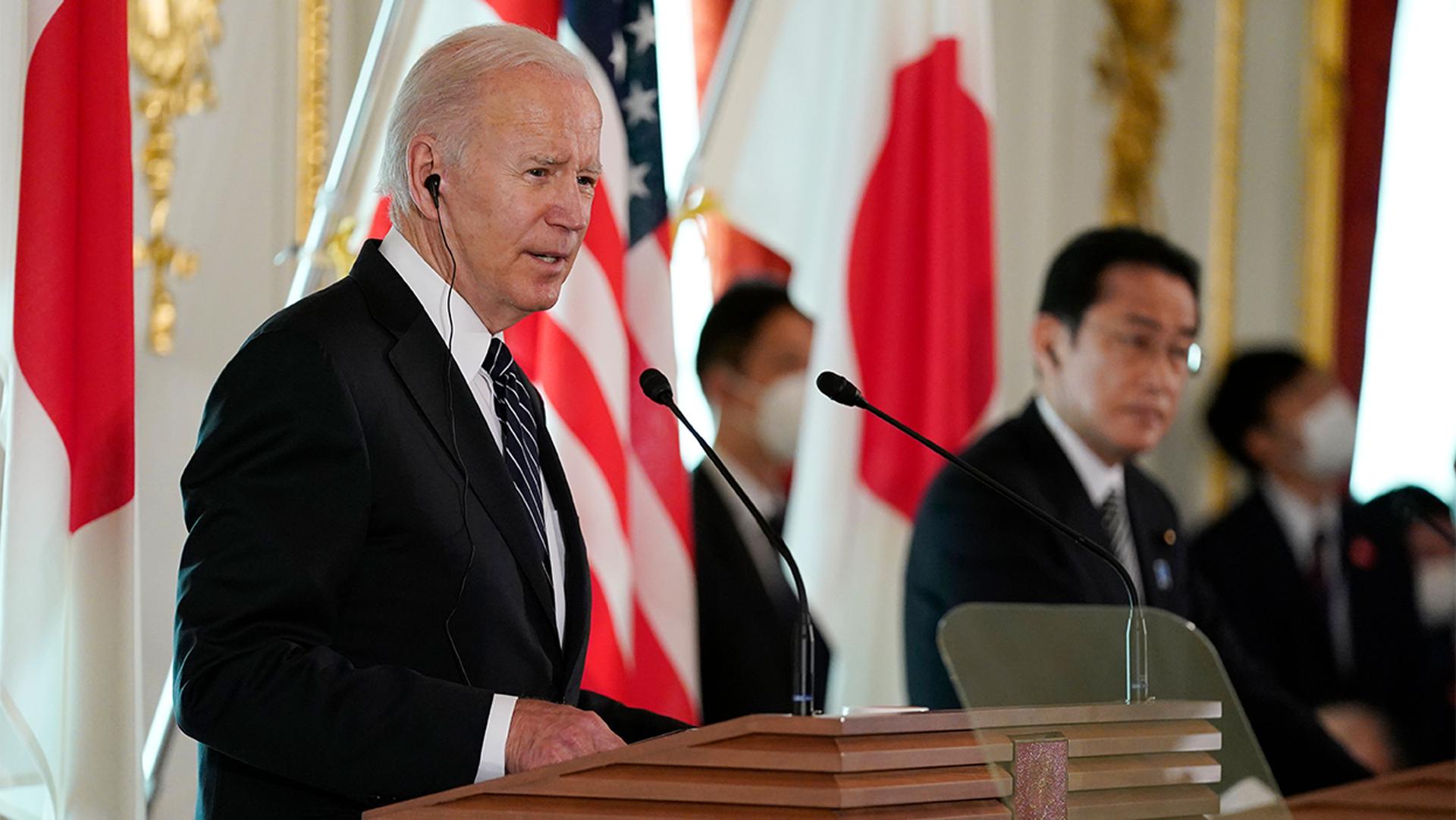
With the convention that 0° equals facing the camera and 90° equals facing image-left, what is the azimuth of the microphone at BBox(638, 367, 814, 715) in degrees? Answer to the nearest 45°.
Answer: approximately 90°

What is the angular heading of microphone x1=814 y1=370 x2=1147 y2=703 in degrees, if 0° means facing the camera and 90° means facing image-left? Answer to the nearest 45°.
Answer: approximately 90°

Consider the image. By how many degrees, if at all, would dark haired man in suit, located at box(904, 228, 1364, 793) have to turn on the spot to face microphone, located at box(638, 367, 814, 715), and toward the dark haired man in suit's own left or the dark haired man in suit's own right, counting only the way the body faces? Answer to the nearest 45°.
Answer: approximately 45° to the dark haired man in suit's own right

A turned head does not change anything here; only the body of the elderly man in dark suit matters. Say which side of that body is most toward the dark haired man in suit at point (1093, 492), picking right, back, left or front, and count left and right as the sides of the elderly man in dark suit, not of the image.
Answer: left

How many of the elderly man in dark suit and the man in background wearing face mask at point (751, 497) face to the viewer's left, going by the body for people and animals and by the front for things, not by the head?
0

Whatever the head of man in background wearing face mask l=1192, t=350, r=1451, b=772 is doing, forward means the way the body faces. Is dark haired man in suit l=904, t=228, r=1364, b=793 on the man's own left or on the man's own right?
on the man's own right

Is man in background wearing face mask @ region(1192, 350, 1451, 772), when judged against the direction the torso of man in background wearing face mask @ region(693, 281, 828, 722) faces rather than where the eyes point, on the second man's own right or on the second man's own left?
on the second man's own left

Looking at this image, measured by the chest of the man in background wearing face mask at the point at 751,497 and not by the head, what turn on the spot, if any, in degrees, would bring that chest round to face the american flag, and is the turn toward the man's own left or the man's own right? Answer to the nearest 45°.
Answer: approximately 45° to the man's own right

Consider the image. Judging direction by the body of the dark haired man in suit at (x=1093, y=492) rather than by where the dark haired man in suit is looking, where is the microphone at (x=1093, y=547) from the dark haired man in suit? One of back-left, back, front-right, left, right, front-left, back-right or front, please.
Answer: front-right

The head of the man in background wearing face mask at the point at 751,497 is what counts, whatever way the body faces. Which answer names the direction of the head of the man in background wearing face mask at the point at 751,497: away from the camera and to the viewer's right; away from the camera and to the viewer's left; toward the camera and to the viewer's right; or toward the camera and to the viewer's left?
toward the camera and to the viewer's right

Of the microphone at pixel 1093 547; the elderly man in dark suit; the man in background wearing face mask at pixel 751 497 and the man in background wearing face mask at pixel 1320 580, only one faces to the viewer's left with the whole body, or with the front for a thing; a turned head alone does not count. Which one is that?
the microphone

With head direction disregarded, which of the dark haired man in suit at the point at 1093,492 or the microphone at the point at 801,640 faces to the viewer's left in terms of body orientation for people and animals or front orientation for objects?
the microphone
